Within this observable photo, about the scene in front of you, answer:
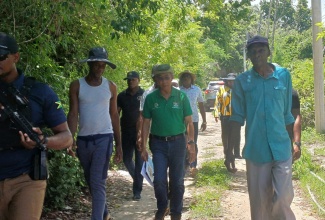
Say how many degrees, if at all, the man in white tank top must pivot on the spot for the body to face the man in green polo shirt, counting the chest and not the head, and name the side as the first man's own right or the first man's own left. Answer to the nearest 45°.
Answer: approximately 90° to the first man's own left

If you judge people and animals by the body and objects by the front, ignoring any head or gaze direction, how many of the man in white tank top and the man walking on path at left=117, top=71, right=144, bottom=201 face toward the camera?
2

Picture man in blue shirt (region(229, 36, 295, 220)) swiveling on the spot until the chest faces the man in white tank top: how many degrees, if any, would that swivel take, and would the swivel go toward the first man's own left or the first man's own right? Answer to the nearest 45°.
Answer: approximately 90° to the first man's own right

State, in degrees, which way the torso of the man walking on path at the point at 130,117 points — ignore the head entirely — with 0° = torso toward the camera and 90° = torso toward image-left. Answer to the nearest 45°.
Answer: approximately 0°
